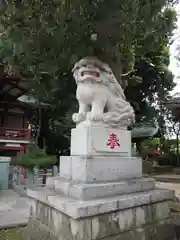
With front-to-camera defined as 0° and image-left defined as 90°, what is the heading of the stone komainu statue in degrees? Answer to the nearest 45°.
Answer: approximately 45°

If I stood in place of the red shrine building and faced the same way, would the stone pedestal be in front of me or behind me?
in front

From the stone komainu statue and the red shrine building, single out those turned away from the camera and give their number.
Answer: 0

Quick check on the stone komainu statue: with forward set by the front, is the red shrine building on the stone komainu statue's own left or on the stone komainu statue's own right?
on the stone komainu statue's own right

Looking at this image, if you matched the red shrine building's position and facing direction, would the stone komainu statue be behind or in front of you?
in front
